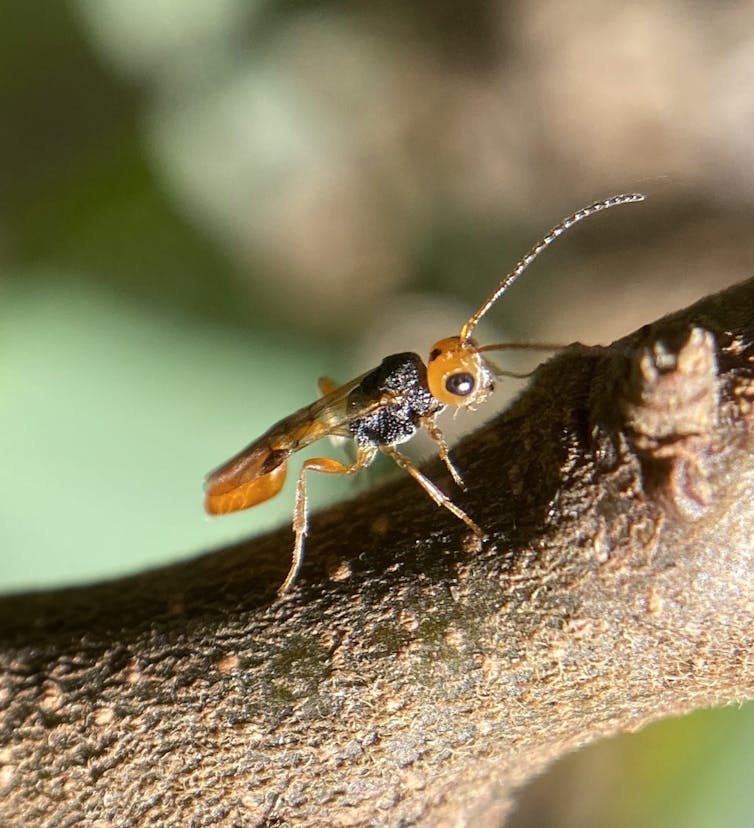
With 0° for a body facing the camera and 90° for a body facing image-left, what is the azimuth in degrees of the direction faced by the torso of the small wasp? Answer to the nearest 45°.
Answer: approximately 270°
